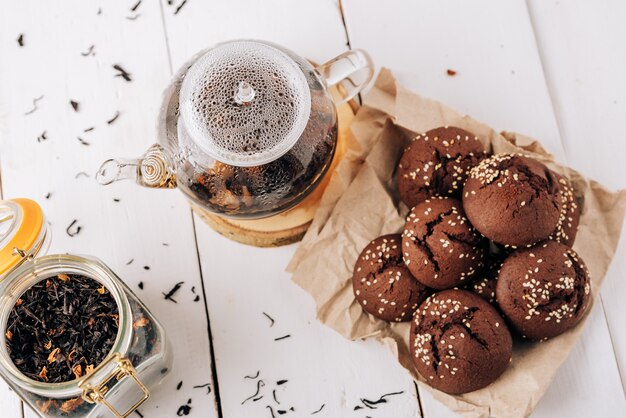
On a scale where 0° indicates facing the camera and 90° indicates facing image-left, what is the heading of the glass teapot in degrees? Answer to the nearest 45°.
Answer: approximately 45°

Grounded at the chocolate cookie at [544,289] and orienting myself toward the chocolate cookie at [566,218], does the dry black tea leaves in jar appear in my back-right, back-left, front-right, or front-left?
back-left
